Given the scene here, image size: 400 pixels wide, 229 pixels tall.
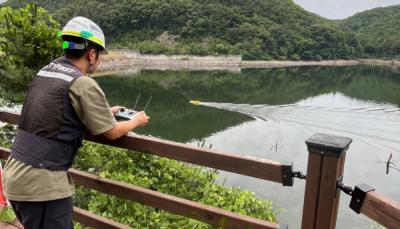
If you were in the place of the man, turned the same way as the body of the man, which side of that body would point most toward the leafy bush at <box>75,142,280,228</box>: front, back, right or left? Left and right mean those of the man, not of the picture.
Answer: front

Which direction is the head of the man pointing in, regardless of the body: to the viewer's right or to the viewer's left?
to the viewer's right

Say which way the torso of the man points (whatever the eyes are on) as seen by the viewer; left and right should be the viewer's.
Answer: facing away from the viewer and to the right of the viewer
